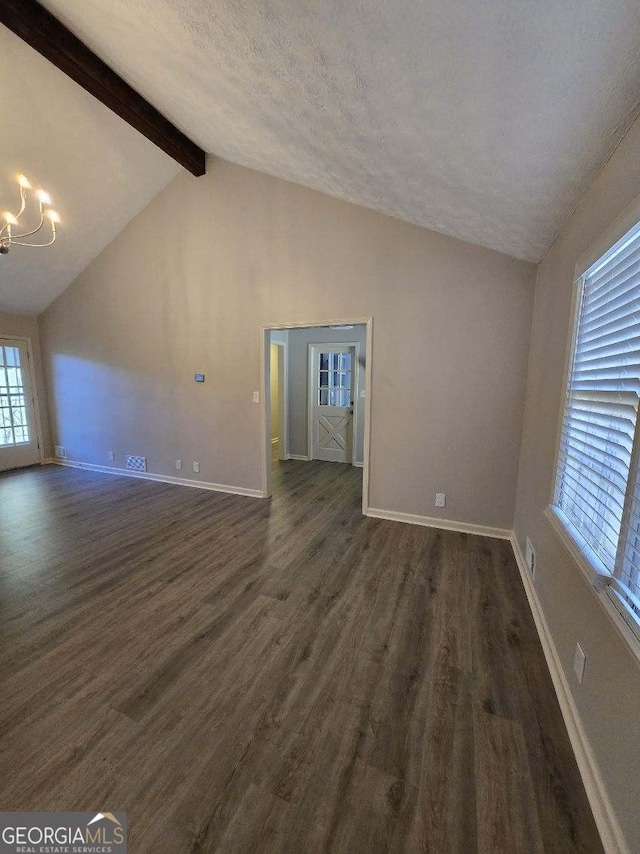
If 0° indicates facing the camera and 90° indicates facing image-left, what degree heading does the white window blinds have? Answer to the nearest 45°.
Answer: approximately 90°

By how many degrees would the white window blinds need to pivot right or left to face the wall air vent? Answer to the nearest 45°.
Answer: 0° — it already faces it
